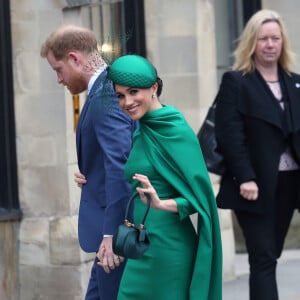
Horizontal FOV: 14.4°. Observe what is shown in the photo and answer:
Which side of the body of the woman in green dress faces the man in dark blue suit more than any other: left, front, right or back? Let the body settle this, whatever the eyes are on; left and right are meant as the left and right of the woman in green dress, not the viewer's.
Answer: right

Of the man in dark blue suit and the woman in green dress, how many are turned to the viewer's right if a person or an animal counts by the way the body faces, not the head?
0

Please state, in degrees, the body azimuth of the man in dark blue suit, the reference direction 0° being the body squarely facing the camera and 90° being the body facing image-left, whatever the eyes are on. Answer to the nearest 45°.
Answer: approximately 90°

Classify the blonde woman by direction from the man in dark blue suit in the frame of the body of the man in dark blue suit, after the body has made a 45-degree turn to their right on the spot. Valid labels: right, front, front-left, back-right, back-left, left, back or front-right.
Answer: right

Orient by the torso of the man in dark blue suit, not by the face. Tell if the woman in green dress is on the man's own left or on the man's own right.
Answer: on the man's own left

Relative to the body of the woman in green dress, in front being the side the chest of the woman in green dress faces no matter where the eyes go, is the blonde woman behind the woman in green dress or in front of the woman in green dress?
behind
